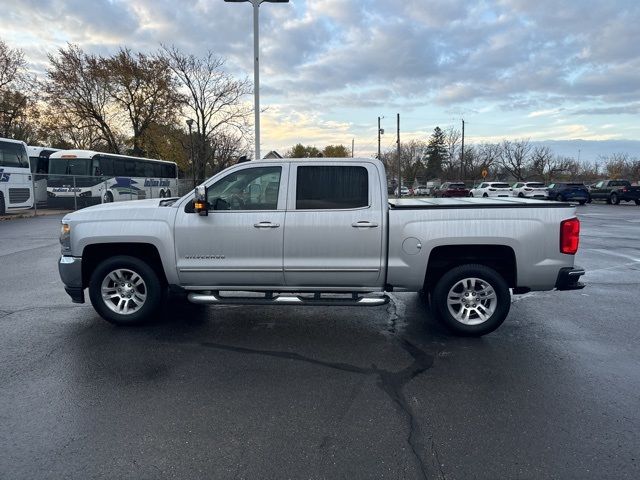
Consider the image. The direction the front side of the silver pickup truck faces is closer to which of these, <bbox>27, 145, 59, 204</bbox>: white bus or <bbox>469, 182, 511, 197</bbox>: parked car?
the white bus

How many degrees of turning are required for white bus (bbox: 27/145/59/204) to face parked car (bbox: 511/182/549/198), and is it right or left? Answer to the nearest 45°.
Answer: approximately 135° to its left

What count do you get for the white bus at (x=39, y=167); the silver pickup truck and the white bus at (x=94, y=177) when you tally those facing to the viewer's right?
0

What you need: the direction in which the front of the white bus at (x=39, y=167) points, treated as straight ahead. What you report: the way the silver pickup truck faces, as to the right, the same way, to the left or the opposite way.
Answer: to the right

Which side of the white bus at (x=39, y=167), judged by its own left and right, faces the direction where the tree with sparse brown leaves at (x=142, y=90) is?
back

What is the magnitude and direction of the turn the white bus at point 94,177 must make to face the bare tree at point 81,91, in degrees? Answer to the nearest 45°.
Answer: approximately 135° to its right

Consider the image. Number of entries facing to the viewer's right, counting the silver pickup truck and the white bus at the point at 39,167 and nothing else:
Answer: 0

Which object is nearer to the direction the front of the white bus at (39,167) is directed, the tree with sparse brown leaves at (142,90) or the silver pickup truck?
the silver pickup truck

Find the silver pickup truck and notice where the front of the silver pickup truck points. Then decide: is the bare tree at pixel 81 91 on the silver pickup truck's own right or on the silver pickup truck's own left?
on the silver pickup truck's own right

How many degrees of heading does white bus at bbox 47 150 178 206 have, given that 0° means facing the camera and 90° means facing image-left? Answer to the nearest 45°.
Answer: approximately 45°

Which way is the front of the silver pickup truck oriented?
to the viewer's left

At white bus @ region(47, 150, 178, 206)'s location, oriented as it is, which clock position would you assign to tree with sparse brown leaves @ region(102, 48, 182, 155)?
The tree with sparse brown leaves is roughly at 5 o'clock from the white bus.

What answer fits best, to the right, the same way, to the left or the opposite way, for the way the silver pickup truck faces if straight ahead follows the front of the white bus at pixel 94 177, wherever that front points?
to the right

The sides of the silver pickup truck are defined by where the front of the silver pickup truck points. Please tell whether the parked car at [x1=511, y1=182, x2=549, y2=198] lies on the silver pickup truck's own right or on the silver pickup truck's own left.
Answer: on the silver pickup truck's own right
